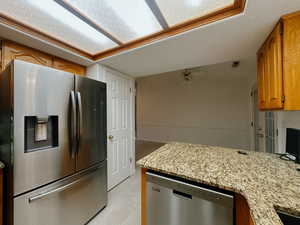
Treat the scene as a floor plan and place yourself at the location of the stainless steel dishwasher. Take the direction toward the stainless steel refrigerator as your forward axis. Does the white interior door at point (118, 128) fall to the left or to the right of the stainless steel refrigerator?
right

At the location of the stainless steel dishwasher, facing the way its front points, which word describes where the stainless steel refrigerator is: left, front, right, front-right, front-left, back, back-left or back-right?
front-right

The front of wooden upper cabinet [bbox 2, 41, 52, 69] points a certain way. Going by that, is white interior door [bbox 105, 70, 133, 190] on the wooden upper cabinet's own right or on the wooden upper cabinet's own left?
on the wooden upper cabinet's own left

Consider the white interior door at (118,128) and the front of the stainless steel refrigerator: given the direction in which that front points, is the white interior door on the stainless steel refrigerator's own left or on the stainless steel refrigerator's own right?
on the stainless steel refrigerator's own left

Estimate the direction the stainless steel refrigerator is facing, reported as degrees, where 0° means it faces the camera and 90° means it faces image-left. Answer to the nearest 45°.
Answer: approximately 315°

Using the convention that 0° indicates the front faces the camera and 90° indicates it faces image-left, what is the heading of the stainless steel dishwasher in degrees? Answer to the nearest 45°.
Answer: approximately 45°
